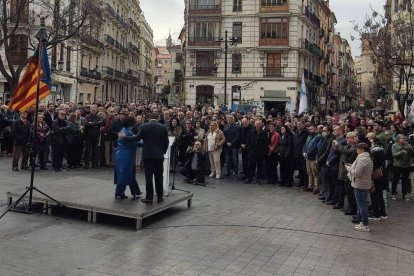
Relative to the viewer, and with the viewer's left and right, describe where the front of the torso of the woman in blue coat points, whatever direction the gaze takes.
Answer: facing away from the viewer and to the right of the viewer

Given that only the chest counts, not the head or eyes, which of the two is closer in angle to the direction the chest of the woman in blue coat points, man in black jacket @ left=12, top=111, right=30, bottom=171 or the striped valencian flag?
the man in black jacket

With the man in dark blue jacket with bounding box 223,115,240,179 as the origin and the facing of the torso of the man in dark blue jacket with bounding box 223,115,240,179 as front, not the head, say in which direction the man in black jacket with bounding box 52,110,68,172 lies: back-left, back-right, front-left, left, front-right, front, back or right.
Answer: front-right

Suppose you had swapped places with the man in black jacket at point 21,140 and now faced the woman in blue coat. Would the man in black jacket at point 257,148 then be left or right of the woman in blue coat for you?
left

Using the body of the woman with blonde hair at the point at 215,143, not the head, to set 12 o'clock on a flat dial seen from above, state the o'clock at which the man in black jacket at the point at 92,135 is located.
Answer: The man in black jacket is roughly at 2 o'clock from the woman with blonde hair.

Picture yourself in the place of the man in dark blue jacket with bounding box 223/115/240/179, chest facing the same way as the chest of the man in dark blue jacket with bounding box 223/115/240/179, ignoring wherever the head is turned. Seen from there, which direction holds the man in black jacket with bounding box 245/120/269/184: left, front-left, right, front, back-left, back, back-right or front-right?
left

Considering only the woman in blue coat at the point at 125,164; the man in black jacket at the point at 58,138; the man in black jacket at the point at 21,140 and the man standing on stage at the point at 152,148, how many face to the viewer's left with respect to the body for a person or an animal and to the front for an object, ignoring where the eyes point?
0

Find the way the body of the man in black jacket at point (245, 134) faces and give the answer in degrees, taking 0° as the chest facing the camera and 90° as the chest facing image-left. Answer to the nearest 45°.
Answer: approximately 45°

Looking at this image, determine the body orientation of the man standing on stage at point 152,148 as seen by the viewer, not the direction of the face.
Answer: away from the camera

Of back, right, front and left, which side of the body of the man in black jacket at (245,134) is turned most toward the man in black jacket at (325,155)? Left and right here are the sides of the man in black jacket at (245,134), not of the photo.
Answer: left

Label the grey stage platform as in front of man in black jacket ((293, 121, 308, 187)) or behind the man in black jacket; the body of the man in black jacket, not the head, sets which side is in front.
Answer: in front

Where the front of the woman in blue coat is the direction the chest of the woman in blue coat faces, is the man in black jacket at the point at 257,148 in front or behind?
in front

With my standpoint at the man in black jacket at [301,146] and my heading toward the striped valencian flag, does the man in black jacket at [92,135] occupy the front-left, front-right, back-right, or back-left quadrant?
front-right
